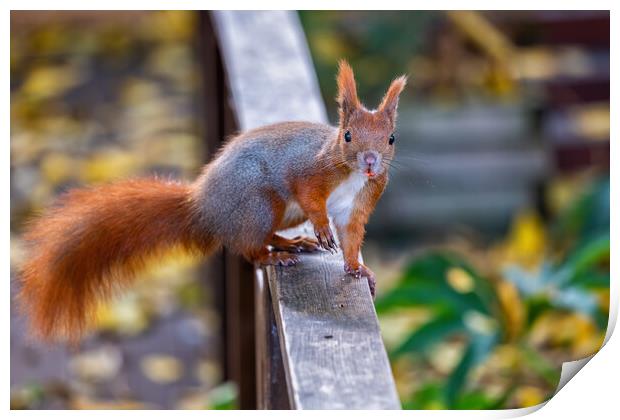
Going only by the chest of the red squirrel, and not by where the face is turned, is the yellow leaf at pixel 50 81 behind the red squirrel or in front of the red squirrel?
behind

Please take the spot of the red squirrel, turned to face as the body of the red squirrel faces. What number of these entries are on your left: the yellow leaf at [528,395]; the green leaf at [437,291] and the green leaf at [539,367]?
3

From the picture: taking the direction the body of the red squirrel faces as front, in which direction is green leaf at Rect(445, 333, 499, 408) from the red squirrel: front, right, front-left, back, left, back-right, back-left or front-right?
left

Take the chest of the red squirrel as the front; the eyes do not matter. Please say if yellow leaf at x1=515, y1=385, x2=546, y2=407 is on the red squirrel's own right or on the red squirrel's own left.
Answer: on the red squirrel's own left

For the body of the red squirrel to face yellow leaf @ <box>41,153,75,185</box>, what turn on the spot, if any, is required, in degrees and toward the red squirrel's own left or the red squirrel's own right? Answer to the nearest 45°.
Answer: approximately 135° to the red squirrel's own left

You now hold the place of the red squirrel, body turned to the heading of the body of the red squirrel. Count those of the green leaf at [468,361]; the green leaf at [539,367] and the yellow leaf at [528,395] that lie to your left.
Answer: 3

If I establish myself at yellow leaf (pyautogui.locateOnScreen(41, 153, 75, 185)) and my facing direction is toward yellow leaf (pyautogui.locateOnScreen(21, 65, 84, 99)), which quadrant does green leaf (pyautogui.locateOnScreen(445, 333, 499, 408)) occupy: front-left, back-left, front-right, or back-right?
back-right

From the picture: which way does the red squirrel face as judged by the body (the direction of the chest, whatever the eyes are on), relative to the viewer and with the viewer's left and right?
facing the viewer and to the right of the viewer

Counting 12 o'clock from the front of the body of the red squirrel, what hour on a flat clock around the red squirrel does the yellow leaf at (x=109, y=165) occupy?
The yellow leaf is roughly at 7 o'clock from the red squirrel.

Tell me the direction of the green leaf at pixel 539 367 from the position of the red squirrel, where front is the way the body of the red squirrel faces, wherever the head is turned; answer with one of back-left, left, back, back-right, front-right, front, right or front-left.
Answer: left
